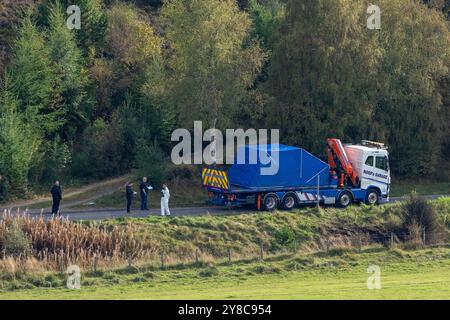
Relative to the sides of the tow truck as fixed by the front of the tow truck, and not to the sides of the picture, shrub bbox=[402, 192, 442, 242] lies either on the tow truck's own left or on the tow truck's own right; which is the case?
on the tow truck's own right

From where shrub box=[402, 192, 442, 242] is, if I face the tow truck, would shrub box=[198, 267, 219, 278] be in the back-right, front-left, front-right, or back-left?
front-left

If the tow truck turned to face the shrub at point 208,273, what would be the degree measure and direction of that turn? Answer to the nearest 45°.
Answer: approximately 135° to its right

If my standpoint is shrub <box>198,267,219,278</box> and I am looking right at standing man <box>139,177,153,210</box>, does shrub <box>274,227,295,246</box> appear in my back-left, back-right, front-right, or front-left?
front-right

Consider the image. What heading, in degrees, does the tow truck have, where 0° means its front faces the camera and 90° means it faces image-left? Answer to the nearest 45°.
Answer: approximately 225°

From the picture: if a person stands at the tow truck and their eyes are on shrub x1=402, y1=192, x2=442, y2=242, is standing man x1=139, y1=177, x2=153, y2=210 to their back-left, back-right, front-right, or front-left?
back-right

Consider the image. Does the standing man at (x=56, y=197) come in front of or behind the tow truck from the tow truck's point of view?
behind

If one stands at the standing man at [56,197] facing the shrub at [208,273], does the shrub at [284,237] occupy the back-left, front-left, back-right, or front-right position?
front-left

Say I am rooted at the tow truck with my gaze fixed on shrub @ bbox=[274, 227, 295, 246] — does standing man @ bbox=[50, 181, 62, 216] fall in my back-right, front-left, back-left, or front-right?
front-right

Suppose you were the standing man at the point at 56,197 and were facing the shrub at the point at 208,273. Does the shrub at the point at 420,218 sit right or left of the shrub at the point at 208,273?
left

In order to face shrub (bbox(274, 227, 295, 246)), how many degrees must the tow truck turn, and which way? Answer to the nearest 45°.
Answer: approximately 135° to its right
